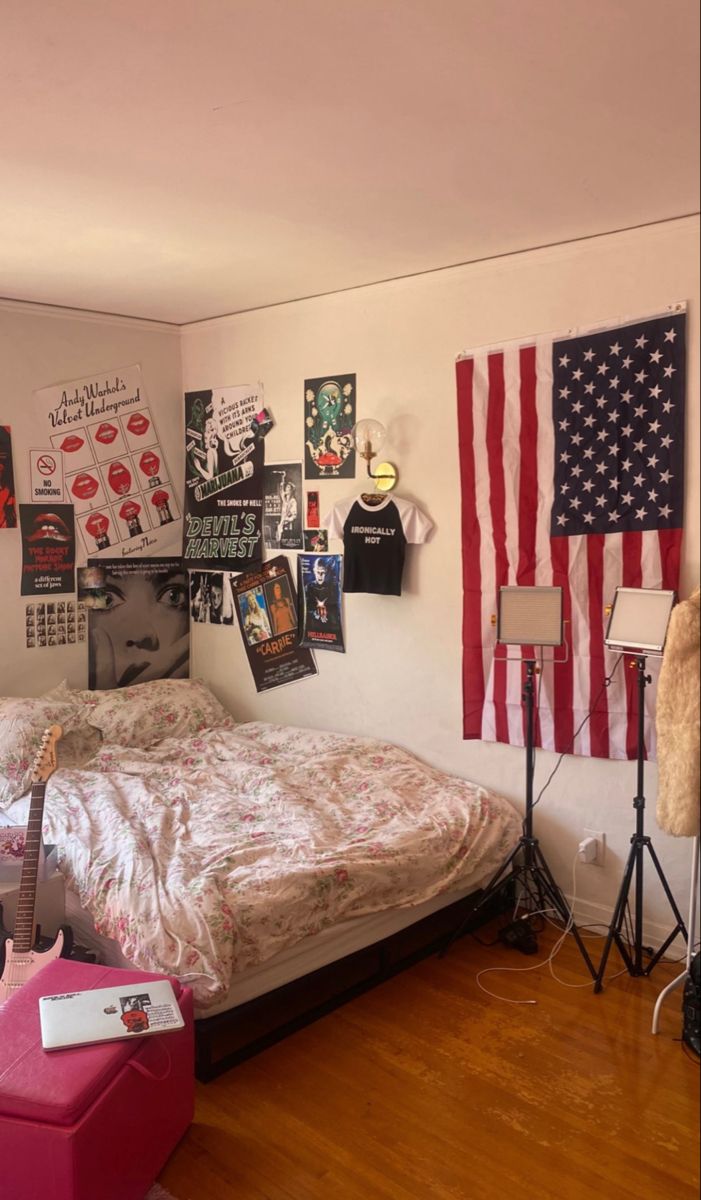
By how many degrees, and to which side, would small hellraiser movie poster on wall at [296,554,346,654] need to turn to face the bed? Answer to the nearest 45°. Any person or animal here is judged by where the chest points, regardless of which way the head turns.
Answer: approximately 45° to its left

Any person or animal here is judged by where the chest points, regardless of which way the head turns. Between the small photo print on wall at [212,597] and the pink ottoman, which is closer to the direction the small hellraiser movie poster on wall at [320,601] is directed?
the pink ottoman

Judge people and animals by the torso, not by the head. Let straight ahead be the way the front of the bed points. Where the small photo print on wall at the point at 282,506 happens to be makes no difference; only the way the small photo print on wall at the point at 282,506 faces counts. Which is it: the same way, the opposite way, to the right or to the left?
to the right

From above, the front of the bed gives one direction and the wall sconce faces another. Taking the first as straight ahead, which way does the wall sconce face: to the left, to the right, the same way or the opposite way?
to the right

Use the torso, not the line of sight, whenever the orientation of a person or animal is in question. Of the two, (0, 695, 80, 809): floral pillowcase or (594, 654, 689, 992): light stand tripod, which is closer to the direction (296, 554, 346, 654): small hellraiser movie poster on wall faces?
the floral pillowcase

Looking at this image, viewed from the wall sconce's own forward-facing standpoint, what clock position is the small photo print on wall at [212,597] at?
The small photo print on wall is roughly at 3 o'clock from the wall sconce.

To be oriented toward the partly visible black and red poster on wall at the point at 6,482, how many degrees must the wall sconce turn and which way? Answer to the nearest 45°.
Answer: approximately 45° to its right

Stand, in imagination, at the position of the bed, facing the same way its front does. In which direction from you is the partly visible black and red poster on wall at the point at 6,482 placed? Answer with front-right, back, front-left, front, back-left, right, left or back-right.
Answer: back

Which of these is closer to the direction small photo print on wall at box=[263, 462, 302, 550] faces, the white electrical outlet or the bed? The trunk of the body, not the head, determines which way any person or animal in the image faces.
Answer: the bed

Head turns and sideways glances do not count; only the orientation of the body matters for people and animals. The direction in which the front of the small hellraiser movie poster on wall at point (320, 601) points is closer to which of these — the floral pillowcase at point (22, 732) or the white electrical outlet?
the floral pillowcase
